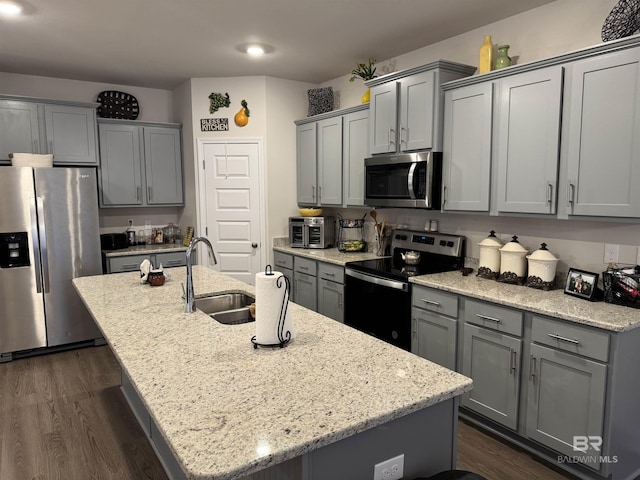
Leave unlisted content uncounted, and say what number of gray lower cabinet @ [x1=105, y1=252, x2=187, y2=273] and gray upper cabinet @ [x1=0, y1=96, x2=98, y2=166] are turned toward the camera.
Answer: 2

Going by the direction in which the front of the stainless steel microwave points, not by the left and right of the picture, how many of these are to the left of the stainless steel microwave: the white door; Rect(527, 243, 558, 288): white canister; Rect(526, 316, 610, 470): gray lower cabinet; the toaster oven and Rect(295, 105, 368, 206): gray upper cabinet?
2

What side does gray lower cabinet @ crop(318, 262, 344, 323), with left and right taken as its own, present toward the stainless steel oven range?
left

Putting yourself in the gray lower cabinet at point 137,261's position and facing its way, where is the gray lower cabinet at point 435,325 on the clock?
the gray lower cabinet at point 435,325 is roughly at 11 o'clock from the gray lower cabinet at point 137,261.

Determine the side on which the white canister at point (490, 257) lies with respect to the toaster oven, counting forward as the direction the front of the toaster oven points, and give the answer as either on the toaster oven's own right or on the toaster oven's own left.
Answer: on the toaster oven's own left

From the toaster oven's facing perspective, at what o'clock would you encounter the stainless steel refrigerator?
The stainless steel refrigerator is roughly at 1 o'clock from the toaster oven.

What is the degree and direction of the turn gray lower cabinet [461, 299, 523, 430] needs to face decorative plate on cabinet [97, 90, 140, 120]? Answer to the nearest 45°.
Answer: approximately 45° to its right

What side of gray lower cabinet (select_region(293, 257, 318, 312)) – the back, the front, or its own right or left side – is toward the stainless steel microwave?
left

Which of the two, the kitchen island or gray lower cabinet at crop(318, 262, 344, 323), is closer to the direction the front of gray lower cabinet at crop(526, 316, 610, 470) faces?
the kitchen island

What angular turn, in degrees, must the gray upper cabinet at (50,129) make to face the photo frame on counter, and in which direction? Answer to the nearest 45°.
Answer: approximately 45° to its left

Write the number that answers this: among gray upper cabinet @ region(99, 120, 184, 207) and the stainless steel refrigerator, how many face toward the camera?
2
